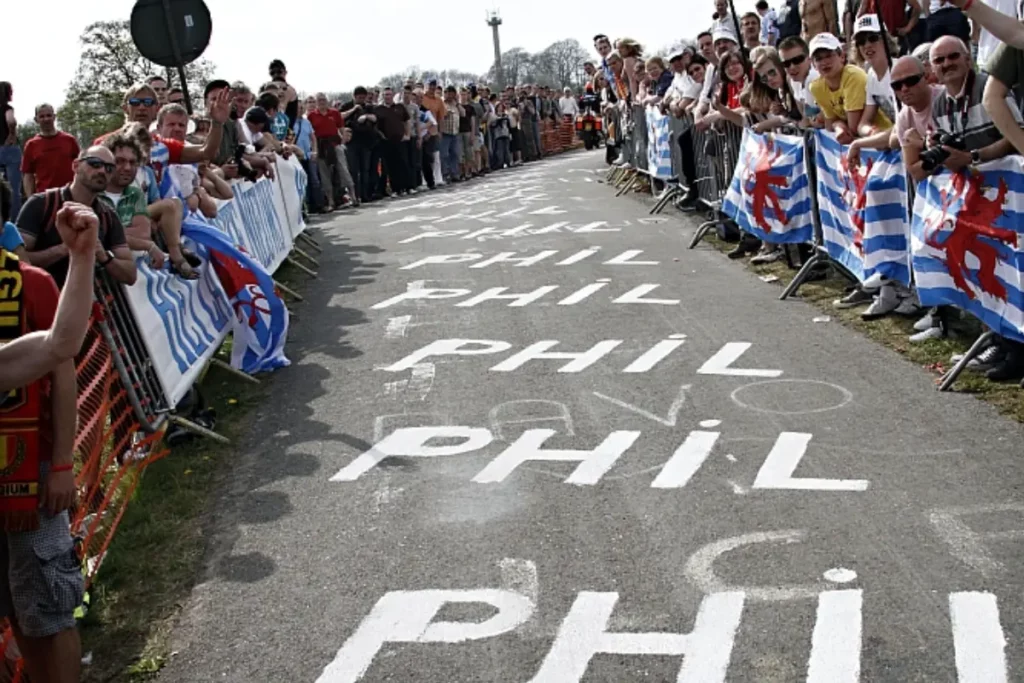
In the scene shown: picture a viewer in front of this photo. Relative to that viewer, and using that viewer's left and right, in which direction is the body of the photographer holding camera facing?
facing the viewer and to the left of the viewer

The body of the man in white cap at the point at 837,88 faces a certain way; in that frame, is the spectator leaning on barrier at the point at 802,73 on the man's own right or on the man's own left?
on the man's own right

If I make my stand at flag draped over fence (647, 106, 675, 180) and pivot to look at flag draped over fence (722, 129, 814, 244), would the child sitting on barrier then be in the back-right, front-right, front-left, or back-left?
front-right

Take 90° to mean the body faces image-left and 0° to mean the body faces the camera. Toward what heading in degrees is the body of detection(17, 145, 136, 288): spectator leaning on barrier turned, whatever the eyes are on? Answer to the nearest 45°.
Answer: approximately 315°

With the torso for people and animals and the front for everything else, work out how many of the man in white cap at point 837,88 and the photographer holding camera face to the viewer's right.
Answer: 0

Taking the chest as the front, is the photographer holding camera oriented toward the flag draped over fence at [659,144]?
no

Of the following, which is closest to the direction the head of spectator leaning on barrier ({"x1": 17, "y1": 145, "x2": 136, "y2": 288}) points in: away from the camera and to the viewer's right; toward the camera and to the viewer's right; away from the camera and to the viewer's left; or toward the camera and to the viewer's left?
toward the camera and to the viewer's right

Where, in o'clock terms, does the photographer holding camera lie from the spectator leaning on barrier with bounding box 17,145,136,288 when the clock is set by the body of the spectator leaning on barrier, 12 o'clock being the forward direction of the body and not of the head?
The photographer holding camera is roughly at 11 o'clock from the spectator leaning on barrier.

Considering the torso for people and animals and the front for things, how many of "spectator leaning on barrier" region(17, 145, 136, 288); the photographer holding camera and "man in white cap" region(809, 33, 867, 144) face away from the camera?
0

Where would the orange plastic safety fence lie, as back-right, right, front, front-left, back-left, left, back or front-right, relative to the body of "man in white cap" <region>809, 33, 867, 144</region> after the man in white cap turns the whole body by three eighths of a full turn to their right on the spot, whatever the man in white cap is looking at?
back-left

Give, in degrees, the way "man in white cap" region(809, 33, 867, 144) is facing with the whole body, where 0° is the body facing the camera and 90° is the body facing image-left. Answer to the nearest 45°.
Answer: approximately 45°

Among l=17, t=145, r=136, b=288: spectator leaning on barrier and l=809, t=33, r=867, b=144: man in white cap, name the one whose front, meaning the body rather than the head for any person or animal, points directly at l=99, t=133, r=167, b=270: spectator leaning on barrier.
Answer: the man in white cap
